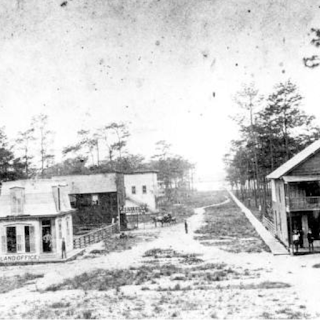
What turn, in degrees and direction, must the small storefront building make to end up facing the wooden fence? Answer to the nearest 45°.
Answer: approximately 135° to its left

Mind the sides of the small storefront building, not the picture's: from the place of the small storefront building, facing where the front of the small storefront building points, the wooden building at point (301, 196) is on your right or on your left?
on your left

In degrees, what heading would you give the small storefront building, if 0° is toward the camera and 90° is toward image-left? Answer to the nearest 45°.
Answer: approximately 0°

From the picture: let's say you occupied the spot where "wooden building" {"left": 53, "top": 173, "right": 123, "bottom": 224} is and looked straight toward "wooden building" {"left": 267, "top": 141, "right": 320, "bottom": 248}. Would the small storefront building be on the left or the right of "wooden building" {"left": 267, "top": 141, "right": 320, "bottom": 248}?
right

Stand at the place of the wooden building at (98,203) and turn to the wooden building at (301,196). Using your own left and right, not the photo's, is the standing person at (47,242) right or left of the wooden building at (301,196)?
right

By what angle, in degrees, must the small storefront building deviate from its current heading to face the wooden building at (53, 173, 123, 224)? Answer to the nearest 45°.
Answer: approximately 180°
